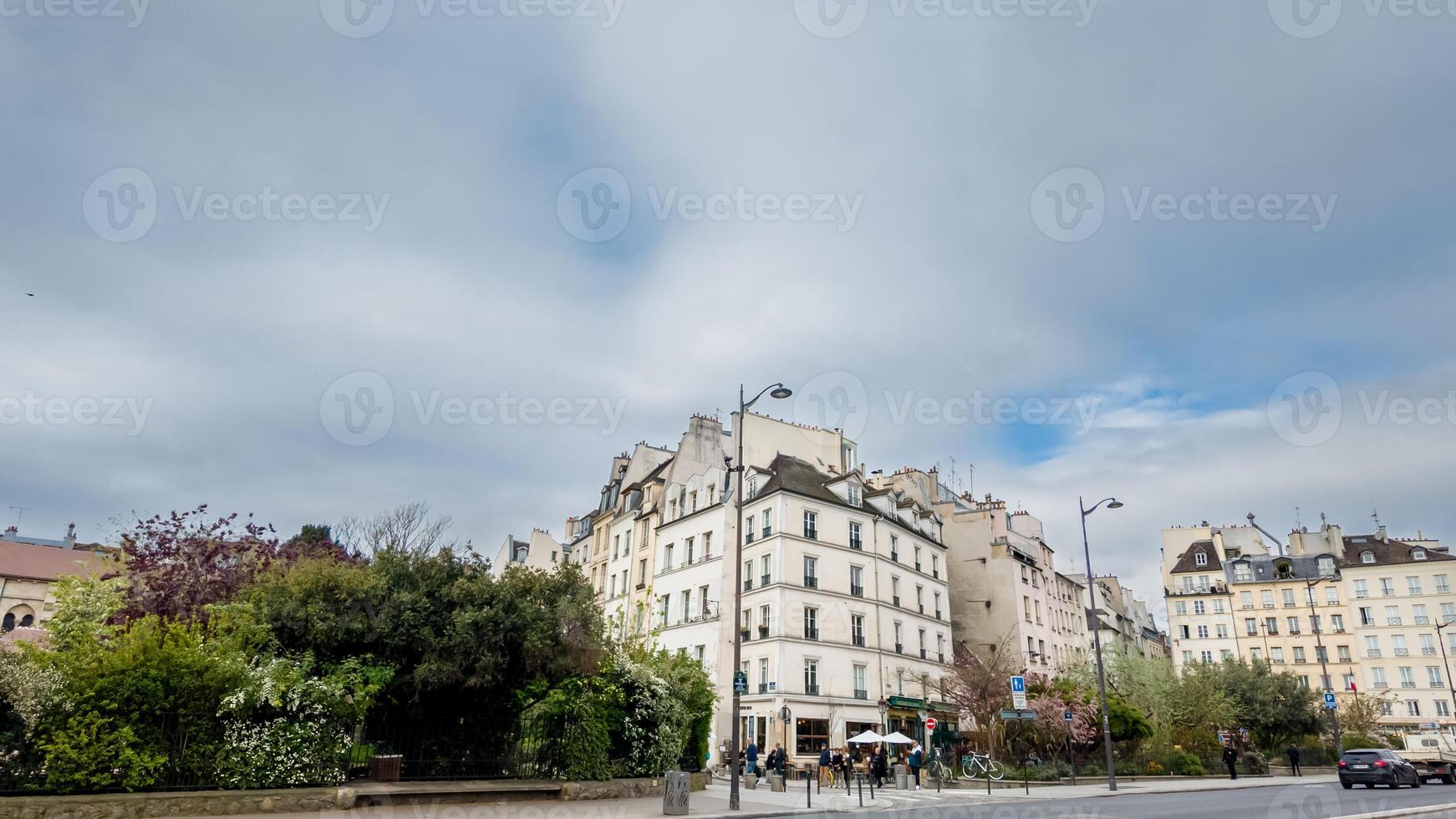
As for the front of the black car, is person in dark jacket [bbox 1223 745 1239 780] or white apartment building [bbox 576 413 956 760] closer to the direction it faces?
the person in dark jacket
